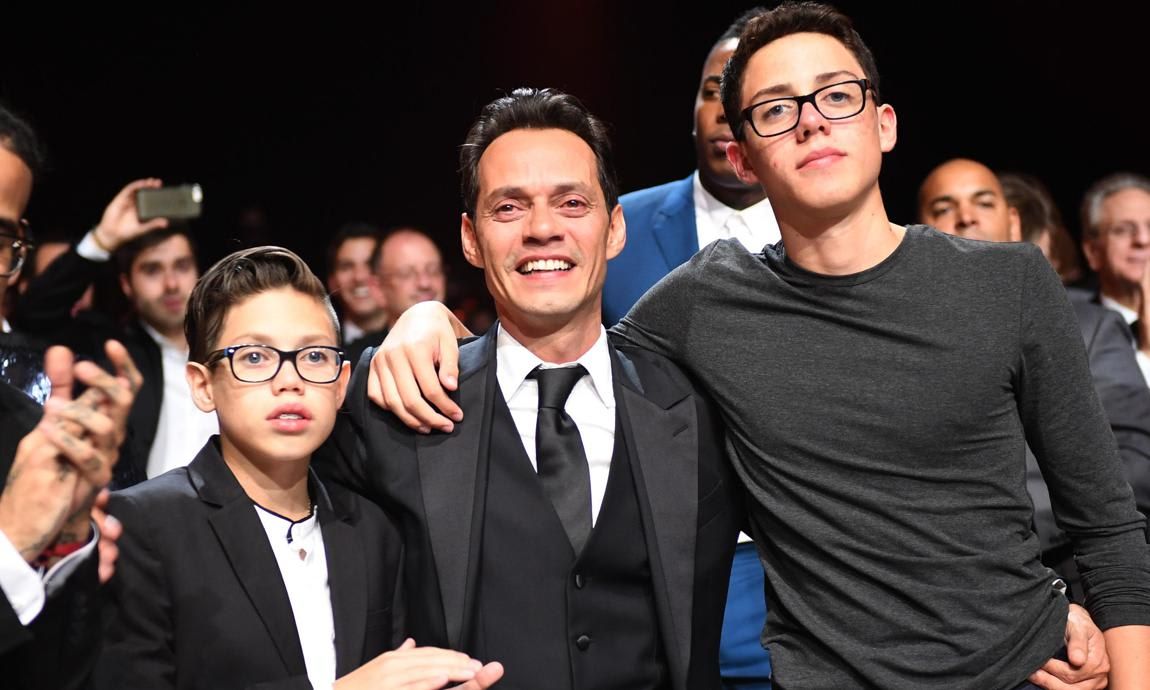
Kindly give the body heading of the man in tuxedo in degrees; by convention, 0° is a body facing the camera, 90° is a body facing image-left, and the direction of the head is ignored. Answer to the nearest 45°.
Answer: approximately 0°

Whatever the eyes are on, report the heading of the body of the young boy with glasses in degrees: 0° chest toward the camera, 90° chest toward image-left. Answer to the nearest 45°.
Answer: approximately 315°

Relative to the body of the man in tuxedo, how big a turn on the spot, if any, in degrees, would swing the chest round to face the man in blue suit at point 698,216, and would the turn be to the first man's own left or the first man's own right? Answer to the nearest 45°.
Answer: approximately 135° to the first man's own left

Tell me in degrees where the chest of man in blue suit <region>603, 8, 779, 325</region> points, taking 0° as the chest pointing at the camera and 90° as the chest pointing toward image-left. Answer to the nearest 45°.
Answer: approximately 0°

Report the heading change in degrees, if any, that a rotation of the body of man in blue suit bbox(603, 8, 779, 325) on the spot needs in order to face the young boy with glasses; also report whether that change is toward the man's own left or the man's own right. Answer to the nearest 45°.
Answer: approximately 45° to the man's own right

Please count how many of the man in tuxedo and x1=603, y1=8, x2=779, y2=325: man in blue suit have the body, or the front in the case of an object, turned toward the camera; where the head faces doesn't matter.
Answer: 2

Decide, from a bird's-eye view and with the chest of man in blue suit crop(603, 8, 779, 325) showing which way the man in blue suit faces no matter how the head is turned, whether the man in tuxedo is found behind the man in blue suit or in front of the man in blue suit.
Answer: in front

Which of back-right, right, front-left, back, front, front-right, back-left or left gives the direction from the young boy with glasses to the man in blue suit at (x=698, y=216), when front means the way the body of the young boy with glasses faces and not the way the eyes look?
left
